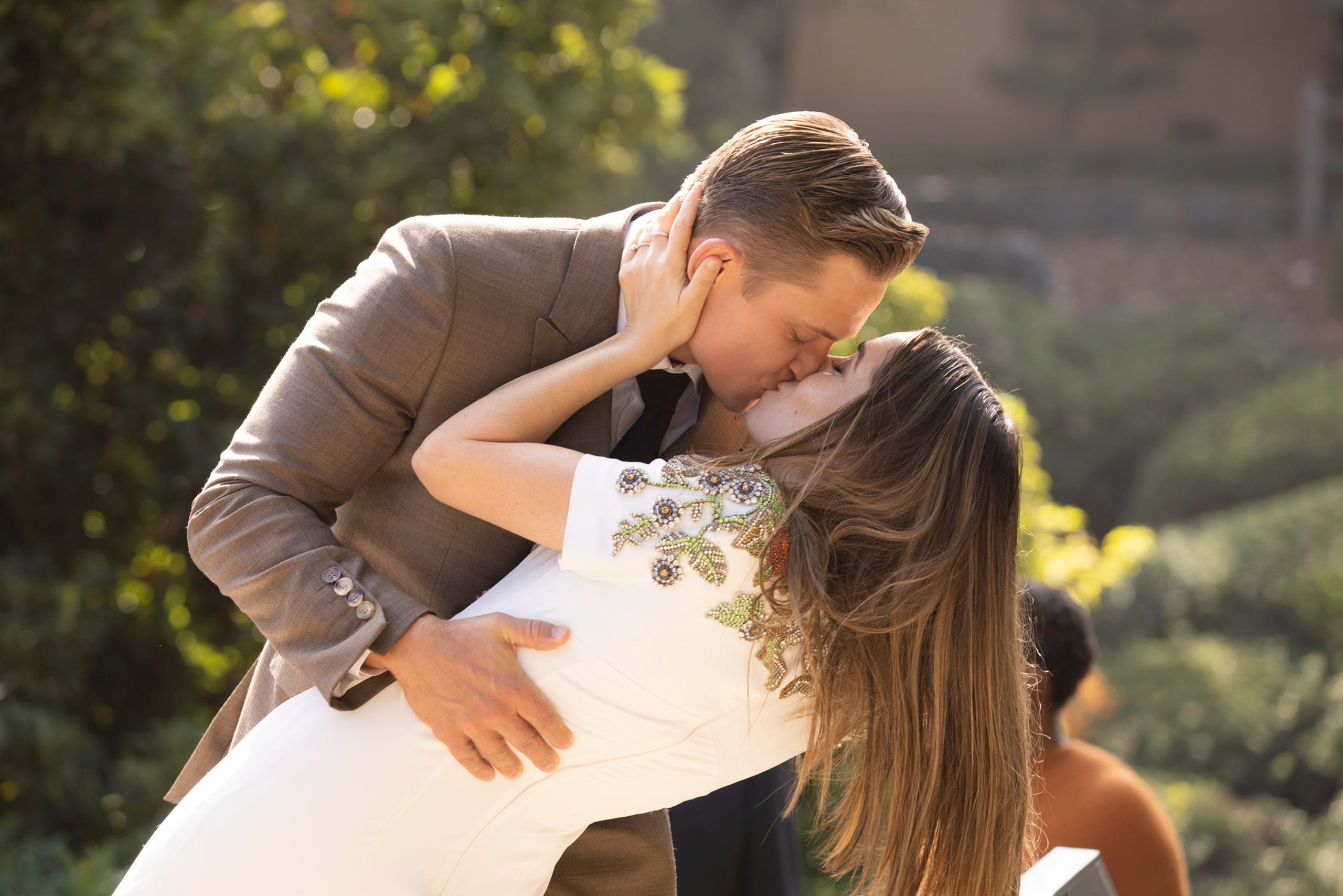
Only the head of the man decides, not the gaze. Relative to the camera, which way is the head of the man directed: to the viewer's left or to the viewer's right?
to the viewer's right

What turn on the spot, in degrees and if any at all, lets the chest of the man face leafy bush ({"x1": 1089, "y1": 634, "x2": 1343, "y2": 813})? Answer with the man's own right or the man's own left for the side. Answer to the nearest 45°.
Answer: approximately 45° to the man's own left

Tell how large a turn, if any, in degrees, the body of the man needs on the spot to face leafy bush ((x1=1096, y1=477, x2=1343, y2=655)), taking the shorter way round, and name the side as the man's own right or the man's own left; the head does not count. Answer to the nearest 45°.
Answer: approximately 45° to the man's own left

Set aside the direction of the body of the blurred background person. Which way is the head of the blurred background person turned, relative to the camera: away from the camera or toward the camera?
away from the camera

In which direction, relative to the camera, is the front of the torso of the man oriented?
to the viewer's right
